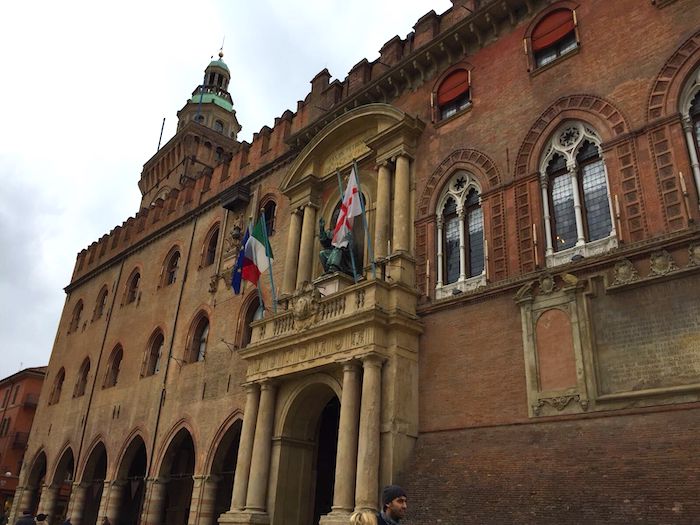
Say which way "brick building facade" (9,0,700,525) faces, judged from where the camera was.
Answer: facing the viewer and to the left of the viewer

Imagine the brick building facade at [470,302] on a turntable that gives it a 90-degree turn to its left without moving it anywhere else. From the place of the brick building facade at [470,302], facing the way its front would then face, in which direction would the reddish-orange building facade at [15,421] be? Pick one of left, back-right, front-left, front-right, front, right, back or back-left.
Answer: back

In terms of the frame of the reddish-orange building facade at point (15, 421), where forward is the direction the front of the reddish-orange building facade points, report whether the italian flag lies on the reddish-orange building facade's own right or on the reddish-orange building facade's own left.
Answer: on the reddish-orange building facade's own left

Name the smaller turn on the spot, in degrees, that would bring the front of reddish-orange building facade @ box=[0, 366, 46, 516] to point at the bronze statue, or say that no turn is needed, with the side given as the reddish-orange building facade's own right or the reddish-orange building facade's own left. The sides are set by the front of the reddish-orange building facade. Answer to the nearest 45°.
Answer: approximately 45° to the reddish-orange building facade's own left
